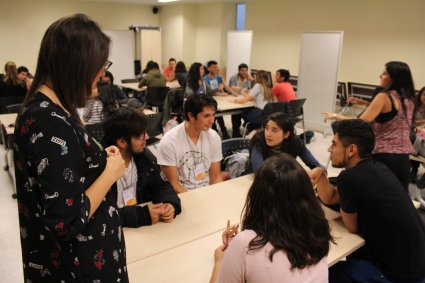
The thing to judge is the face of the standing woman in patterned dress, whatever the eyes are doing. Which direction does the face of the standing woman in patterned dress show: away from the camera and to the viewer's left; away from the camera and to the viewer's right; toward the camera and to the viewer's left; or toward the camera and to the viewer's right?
away from the camera and to the viewer's right

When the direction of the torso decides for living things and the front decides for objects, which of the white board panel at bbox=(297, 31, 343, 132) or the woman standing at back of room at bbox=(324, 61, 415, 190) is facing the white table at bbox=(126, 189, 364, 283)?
the white board panel

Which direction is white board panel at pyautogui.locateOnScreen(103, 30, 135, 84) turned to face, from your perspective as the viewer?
facing the viewer

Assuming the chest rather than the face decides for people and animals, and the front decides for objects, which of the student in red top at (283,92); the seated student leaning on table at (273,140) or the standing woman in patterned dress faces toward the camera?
the seated student leaning on table

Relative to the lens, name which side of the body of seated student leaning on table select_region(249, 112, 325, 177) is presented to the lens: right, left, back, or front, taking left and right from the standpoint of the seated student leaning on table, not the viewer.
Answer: front

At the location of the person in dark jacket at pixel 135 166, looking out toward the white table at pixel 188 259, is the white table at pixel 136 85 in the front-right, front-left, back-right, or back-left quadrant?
back-left

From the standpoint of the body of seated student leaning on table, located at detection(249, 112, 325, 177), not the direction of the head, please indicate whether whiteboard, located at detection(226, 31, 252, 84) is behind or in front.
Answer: behind

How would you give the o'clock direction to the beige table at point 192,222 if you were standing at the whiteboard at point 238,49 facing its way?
The beige table is roughly at 12 o'clock from the whiteboard.

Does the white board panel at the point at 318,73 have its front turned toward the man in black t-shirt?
yes

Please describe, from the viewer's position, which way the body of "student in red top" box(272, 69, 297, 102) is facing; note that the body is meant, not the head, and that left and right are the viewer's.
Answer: facing to the left of the viewer

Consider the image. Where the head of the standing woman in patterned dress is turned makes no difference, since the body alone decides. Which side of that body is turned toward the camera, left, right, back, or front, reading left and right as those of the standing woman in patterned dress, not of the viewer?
right

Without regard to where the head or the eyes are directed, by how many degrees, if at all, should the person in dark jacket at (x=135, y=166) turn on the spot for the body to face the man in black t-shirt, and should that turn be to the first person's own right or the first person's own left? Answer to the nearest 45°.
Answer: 0° — they already face them

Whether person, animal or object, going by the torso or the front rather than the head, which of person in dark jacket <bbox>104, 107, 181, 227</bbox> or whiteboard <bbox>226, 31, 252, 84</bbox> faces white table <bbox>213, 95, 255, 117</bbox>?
the whiteboard

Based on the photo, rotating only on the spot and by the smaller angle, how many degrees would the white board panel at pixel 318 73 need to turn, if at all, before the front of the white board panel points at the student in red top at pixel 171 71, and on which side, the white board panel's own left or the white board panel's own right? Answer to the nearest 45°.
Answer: approximately 135° to the white board panel's own right
